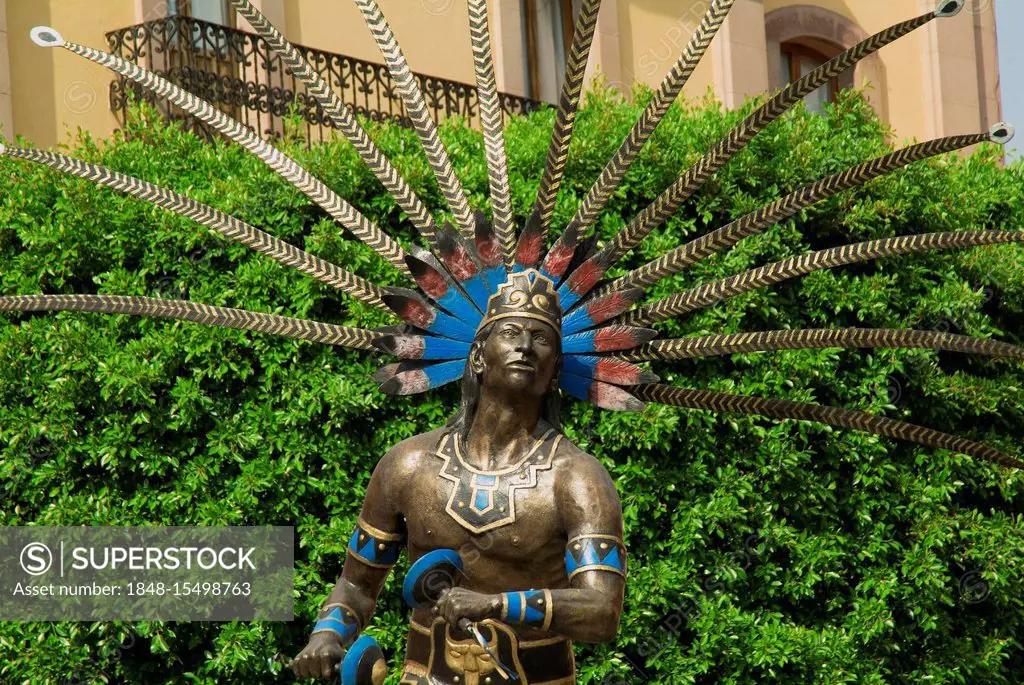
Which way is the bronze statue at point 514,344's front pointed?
toward the camera
